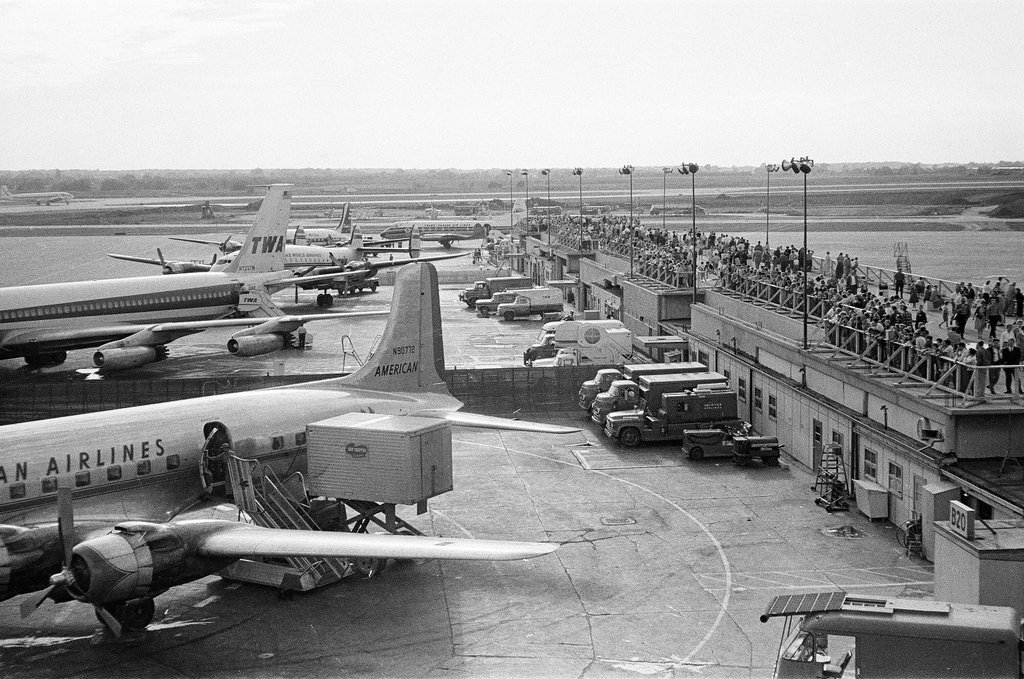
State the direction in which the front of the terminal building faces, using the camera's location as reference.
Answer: facing the viewer and to the left of the viewer

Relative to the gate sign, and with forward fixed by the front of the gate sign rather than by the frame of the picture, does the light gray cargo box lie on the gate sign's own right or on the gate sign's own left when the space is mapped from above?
on the gate sign's own right

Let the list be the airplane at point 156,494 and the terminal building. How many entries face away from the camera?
0

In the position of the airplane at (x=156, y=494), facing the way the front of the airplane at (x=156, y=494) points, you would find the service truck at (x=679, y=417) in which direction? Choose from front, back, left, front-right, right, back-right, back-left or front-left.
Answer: back

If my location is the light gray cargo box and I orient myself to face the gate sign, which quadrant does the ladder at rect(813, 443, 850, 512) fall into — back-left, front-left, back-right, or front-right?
front-left

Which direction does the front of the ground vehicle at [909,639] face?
to the viewer's left

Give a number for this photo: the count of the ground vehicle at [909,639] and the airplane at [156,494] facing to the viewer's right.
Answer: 0

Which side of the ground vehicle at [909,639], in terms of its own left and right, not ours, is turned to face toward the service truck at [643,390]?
right

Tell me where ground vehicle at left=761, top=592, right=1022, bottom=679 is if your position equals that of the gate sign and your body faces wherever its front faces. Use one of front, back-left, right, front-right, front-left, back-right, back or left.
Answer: front-left

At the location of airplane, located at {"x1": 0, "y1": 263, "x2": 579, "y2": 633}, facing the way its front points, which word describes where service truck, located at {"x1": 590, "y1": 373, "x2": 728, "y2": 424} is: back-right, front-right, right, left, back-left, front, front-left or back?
back

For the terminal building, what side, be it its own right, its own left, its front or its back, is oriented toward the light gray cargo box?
front

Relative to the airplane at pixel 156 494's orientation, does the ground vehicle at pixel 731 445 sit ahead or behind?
behind

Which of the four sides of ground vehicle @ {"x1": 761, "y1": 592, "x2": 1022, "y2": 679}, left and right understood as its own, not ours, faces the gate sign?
right

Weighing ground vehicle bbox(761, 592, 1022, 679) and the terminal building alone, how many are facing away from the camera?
0

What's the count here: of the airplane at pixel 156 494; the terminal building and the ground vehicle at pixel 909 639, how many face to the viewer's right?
0
